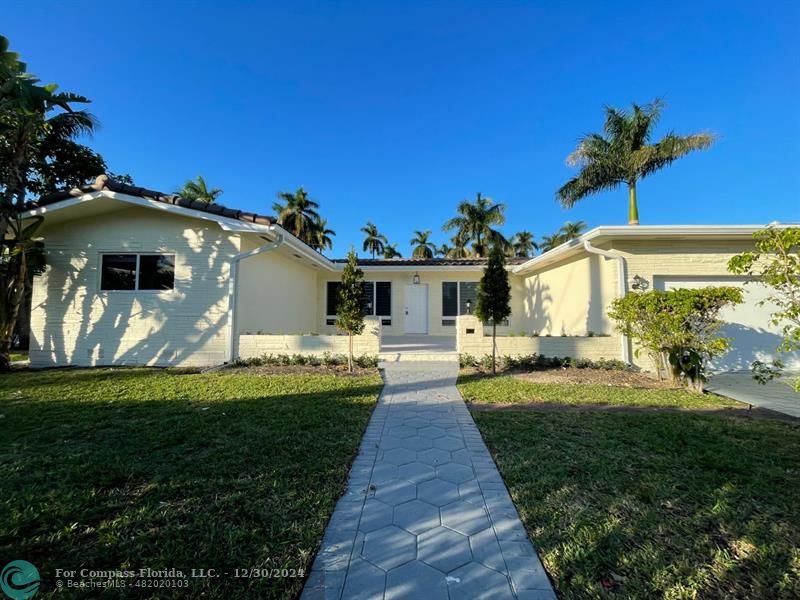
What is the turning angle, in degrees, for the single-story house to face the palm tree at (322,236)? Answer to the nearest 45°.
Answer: approximately 180°

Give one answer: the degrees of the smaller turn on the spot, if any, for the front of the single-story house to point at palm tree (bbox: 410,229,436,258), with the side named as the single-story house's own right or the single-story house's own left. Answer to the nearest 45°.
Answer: approximately 180°

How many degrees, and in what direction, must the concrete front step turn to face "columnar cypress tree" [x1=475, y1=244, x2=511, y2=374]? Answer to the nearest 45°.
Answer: approximately 45° to its left

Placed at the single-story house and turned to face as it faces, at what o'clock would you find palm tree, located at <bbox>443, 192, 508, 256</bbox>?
The palm tree is roughly at 7 o'clock from the single-story house.

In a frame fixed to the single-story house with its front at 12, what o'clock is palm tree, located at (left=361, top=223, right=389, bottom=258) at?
The palm tree is roughly at 6 o'clock from the single-story house.

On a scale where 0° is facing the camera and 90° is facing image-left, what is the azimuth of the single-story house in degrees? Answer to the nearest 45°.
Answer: approximately 0°

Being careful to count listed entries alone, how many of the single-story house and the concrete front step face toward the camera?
2

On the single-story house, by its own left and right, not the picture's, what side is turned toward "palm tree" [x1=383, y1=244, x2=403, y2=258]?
back

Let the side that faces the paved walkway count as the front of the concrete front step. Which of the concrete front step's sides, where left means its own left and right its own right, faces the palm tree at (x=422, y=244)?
back

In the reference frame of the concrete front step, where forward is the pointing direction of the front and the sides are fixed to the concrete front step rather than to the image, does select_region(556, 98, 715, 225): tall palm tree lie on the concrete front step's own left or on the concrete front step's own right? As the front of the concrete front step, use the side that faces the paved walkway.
on the concrete front step's own left

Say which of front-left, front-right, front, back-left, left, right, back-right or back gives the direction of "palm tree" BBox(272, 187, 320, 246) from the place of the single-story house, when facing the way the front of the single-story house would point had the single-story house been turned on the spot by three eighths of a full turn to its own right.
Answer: front-right
